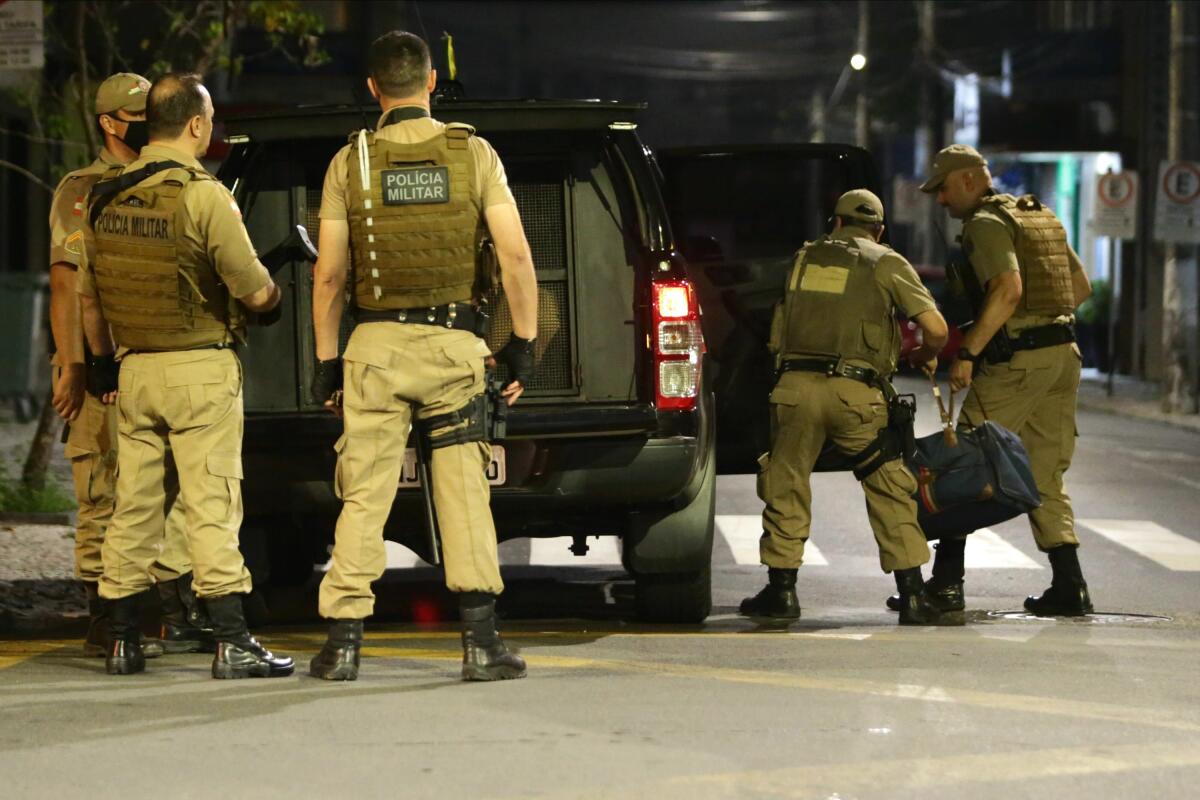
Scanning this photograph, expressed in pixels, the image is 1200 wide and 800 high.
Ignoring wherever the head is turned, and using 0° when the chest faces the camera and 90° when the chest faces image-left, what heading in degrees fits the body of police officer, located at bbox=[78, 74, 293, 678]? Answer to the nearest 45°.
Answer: approximately 225°

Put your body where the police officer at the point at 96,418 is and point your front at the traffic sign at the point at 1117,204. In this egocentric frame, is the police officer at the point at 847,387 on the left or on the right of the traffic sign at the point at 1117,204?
right

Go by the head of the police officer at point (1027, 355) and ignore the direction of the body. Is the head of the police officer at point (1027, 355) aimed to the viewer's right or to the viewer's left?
to the viewer's left

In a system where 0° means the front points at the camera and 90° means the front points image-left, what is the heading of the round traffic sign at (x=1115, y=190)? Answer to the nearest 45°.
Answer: approximately 0°

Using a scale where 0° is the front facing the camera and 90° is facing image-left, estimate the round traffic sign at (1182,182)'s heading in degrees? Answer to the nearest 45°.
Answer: approximately 0°

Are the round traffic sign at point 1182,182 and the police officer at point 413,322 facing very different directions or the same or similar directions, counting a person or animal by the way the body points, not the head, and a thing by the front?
very different directions

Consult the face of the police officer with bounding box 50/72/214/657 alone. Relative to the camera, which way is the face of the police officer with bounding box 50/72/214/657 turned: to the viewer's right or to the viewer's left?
to the viewer's right

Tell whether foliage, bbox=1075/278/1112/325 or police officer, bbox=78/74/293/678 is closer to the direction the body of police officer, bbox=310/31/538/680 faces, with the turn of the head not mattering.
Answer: the foliage

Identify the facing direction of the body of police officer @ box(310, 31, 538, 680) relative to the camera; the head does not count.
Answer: away from the camera

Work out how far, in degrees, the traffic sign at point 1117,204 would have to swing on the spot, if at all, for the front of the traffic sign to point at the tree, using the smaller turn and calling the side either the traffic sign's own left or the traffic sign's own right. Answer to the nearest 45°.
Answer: approximately 45° to the traffic sign's own right

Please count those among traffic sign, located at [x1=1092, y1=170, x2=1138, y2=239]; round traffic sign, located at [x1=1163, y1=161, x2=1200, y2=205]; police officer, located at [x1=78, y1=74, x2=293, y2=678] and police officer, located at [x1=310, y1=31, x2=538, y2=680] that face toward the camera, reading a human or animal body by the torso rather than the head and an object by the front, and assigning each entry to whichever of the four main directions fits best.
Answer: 2

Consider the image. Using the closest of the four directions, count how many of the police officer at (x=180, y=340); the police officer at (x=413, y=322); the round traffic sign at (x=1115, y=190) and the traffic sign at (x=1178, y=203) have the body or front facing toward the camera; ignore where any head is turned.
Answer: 2
